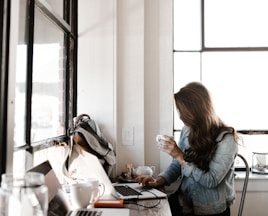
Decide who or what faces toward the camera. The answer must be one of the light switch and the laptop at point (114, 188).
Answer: the light switch

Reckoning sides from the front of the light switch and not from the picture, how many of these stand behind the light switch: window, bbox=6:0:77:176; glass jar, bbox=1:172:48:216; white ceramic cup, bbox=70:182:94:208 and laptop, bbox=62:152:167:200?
0

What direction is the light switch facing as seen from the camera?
toward the camera

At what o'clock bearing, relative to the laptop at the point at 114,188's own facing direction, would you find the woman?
The woman is roughly at 12 o'clock from the laptop.

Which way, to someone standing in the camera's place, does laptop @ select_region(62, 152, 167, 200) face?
facing to the right of the viewer

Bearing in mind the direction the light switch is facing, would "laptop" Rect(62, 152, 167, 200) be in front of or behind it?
in front

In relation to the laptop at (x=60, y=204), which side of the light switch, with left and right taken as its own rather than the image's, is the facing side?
front

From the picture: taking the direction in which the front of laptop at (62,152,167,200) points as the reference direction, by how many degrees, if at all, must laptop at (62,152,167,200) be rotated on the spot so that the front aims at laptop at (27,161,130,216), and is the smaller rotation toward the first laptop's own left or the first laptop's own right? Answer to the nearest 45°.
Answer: approximately 135° to the first laptop's own right

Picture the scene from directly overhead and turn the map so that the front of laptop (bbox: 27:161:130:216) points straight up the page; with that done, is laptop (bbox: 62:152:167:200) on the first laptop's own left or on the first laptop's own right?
on the first laptop's own left

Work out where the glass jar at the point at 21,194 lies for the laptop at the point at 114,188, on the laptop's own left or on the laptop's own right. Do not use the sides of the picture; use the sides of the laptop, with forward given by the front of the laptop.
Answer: on the laptop's own right

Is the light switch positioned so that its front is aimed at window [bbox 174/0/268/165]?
no

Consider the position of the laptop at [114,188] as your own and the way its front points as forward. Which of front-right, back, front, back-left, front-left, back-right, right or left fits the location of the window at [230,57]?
front-left
